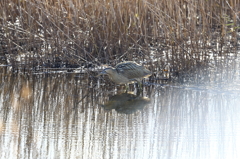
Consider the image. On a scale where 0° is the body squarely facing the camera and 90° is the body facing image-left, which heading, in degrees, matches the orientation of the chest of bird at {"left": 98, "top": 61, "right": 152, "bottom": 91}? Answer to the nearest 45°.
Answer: approximately 90°
